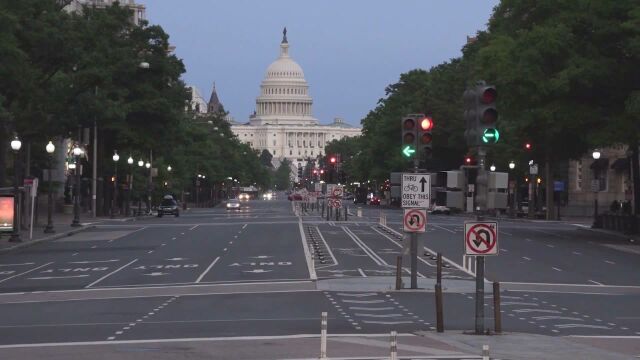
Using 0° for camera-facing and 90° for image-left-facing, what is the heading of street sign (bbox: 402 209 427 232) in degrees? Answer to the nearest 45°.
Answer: approximately 0°

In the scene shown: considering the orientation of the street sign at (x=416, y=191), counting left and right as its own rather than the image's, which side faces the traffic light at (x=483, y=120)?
front

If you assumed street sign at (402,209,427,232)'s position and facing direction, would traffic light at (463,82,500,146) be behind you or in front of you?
in front

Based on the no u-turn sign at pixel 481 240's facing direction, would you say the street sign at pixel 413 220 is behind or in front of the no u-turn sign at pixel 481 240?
behind
